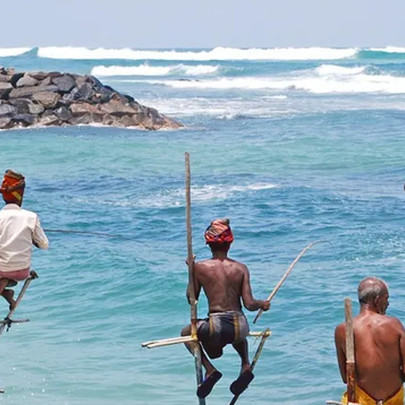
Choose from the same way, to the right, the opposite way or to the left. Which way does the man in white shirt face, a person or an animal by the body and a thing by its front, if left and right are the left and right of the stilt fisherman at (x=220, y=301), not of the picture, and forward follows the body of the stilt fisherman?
the same way

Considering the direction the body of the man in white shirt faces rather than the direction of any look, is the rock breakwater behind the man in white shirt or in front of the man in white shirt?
in front

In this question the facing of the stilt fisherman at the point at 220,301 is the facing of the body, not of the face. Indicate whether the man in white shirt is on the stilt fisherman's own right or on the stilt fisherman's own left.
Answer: on the stilt fisherman's own left

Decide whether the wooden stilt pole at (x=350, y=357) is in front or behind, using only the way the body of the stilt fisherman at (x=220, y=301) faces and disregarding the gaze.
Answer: behind

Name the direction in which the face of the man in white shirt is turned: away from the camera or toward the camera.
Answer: away from the camera

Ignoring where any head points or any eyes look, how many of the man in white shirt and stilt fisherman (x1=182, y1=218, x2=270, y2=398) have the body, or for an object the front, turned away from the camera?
2

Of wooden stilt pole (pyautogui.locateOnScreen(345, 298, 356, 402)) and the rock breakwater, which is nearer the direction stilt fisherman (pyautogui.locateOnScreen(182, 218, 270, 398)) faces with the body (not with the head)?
the rock breakwater

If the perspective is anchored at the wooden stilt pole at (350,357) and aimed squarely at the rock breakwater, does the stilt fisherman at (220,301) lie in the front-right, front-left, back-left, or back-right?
front-left

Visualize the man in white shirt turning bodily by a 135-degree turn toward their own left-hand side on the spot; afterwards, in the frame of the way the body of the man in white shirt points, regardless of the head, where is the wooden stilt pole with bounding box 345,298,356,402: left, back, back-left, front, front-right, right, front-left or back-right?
left

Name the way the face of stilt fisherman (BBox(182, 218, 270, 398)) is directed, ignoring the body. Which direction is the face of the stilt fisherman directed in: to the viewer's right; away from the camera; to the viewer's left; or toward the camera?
away from the camera

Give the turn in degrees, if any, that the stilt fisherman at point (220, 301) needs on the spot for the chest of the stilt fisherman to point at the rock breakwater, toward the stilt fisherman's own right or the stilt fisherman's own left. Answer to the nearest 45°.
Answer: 0° — they already face it

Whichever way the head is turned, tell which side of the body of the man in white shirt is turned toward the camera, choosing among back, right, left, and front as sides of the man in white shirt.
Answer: back

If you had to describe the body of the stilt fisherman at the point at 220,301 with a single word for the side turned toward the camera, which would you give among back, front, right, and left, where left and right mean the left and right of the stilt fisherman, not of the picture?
back

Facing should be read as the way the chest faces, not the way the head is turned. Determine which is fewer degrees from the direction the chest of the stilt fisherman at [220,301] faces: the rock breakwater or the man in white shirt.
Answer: the rock breakwater
